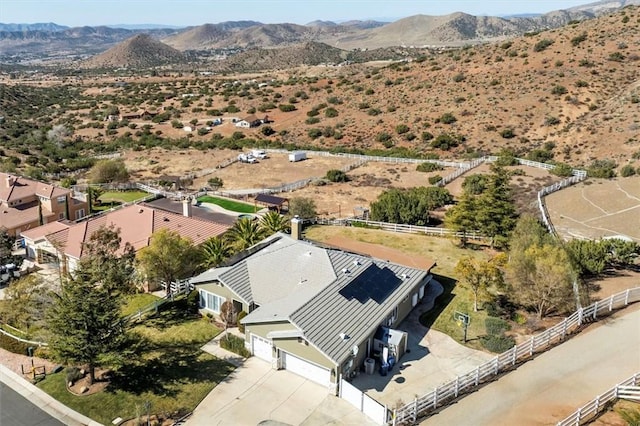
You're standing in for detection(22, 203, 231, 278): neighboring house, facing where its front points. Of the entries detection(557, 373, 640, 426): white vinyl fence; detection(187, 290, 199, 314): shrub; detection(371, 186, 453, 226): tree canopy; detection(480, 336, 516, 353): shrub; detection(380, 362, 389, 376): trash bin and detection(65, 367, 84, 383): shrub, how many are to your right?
0

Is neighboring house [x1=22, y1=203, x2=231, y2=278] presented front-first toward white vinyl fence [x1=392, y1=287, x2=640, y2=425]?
no

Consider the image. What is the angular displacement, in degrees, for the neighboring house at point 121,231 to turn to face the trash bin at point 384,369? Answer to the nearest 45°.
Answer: approximately 90° to its left

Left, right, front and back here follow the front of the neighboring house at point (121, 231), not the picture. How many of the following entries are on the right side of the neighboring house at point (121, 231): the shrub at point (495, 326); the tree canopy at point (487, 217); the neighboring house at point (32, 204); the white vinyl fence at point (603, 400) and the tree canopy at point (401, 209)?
1

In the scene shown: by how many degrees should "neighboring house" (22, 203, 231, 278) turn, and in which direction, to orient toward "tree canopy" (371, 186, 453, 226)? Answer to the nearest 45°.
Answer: approximately 135° to its left

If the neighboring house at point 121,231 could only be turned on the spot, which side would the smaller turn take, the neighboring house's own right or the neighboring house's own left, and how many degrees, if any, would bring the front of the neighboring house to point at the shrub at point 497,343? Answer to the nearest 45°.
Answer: approximately 90° to the neighboring house's own left

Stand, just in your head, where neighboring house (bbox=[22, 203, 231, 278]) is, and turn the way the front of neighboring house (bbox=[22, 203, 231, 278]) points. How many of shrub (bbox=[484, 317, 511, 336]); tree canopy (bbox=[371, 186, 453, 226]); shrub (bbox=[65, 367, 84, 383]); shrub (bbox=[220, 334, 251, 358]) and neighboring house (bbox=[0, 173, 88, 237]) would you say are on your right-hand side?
1

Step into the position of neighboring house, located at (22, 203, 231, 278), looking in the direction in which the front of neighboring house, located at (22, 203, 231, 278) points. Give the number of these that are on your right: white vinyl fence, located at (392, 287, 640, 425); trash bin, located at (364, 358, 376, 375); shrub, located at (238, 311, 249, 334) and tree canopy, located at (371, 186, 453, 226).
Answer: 0

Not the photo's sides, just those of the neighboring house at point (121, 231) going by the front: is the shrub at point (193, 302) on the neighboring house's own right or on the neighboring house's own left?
on the neighboring house's own left

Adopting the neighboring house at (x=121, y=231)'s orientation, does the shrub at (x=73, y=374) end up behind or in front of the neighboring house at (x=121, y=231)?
in front

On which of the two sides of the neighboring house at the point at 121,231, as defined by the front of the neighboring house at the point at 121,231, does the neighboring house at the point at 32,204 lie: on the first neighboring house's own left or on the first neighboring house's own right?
on the first neighboring house's own right

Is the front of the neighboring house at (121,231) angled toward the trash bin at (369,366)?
no

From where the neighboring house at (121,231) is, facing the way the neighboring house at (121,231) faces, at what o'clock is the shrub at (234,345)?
The shrub is roughly at 10 o'clock from the neighboring house.

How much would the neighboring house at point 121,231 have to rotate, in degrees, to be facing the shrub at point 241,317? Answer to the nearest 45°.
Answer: approximately 45° to its left

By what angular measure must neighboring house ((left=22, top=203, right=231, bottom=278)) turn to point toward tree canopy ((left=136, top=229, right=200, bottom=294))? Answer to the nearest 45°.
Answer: approximately 45° to its left

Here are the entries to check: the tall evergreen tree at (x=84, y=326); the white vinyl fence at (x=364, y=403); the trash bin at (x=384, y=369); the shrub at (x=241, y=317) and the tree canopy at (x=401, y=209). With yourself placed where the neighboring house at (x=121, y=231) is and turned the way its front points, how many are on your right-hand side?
0

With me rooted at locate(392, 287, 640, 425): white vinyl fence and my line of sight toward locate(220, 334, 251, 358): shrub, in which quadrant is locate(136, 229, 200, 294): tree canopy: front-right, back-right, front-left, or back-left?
front-right

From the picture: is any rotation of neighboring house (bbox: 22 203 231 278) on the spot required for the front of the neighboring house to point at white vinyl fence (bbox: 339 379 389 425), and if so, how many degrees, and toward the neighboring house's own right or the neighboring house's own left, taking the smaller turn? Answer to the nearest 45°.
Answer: approximately 45° to the neighboring house's own left

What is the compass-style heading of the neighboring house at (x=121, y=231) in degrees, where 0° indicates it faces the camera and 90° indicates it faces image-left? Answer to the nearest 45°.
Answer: approximately 45°

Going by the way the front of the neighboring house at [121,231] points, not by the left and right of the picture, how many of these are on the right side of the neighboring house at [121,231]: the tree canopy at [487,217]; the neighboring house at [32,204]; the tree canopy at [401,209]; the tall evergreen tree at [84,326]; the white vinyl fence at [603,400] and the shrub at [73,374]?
1

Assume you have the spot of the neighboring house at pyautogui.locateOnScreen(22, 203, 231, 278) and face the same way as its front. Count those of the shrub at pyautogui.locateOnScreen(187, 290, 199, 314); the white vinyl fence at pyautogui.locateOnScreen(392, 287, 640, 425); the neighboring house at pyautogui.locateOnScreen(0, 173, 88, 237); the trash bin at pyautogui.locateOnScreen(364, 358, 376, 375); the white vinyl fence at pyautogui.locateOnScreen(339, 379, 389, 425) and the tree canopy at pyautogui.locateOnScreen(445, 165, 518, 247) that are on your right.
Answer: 1
